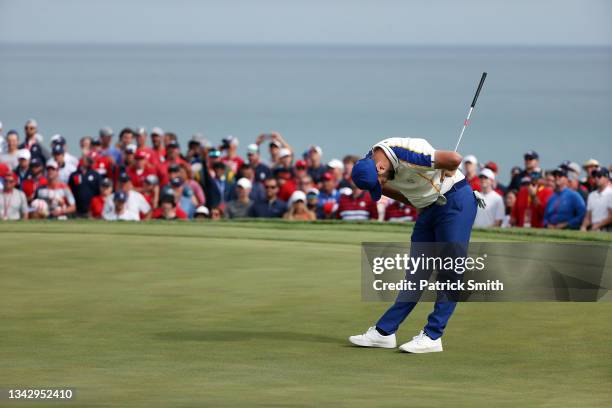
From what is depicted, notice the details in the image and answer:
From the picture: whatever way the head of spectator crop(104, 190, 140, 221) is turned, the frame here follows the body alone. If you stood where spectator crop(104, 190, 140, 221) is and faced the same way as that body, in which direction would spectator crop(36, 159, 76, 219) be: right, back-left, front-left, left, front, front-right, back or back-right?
back-right

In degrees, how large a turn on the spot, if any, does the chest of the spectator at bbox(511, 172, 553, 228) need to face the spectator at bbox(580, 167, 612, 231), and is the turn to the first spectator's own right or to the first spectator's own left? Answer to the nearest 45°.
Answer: approximately 45° to the first spectator's own left

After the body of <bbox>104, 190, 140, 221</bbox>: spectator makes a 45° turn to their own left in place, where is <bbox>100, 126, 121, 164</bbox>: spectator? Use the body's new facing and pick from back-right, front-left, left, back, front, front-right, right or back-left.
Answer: back-left

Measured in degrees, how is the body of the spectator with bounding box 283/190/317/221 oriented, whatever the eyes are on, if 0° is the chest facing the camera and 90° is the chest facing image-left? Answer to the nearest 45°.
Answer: approximately 0°

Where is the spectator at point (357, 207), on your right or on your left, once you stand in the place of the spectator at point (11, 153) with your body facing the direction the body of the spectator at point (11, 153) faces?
on your left

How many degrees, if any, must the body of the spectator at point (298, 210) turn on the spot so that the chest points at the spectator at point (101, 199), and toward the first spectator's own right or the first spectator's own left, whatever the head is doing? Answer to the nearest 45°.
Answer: approximately 90° to the first spectator's own right

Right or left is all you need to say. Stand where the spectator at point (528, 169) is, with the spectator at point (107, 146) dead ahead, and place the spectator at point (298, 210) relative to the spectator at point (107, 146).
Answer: left
